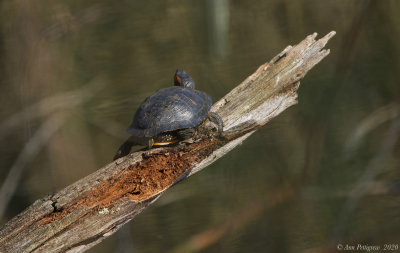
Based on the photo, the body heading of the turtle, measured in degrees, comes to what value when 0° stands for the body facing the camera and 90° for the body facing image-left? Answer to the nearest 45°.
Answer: approximately 225°
